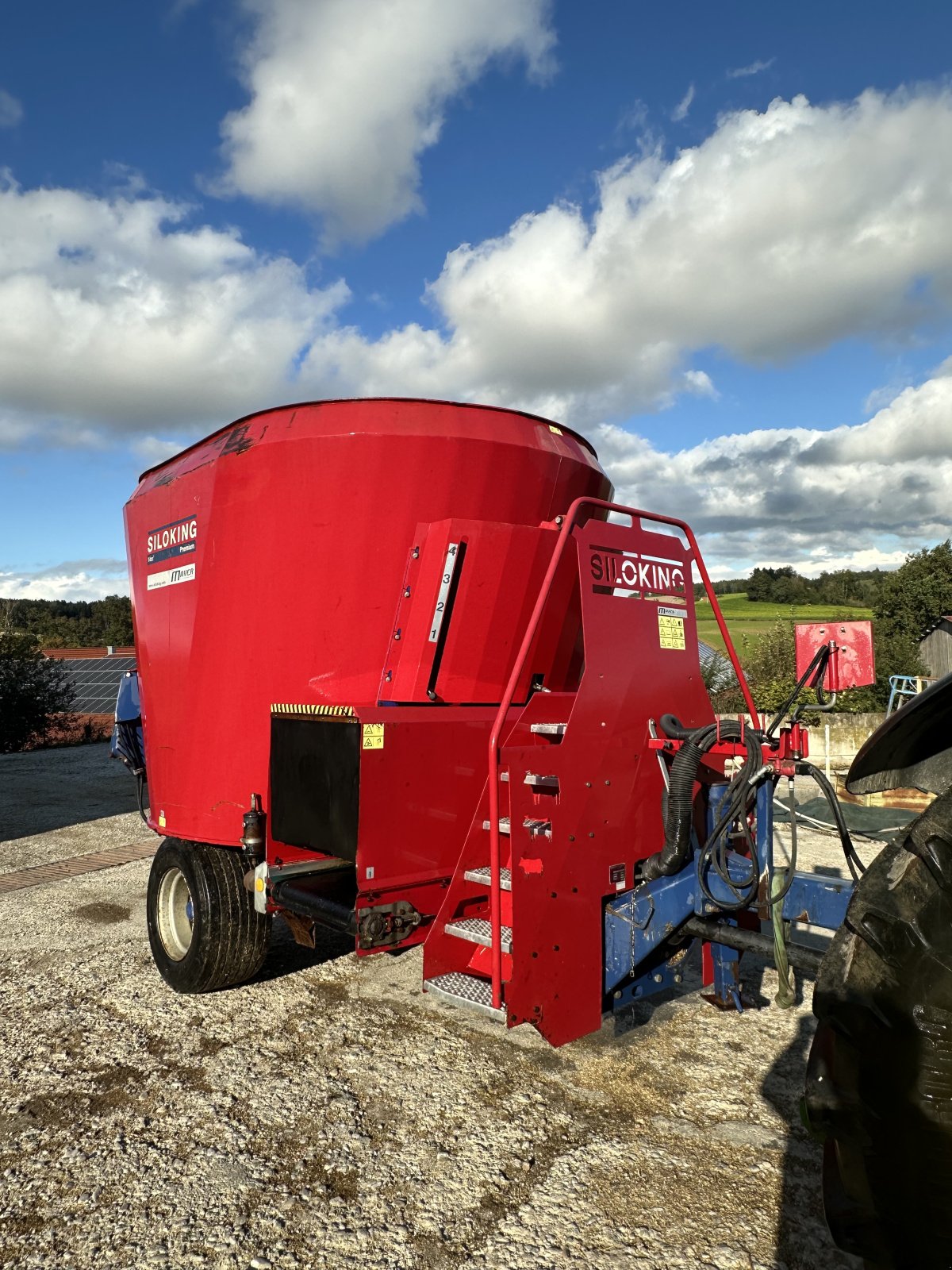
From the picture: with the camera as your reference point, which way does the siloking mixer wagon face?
facing the viewer and to the right of the viewer

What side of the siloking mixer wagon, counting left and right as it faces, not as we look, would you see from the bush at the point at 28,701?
back
